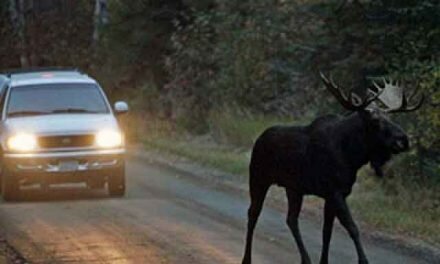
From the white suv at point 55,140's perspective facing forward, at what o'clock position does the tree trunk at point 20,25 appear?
The tree trunk is roughly at 6 o'clock from the white suv.

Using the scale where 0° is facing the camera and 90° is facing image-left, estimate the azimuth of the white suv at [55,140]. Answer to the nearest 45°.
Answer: approximately 0°

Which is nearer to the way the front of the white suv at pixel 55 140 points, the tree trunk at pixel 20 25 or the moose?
the moose

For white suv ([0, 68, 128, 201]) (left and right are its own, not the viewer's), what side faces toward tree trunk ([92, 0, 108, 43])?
back

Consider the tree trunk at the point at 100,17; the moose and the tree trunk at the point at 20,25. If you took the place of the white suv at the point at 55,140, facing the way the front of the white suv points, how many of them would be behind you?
2

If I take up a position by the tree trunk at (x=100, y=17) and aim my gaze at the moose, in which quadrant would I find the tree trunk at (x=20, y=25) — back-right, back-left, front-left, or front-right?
back-right
